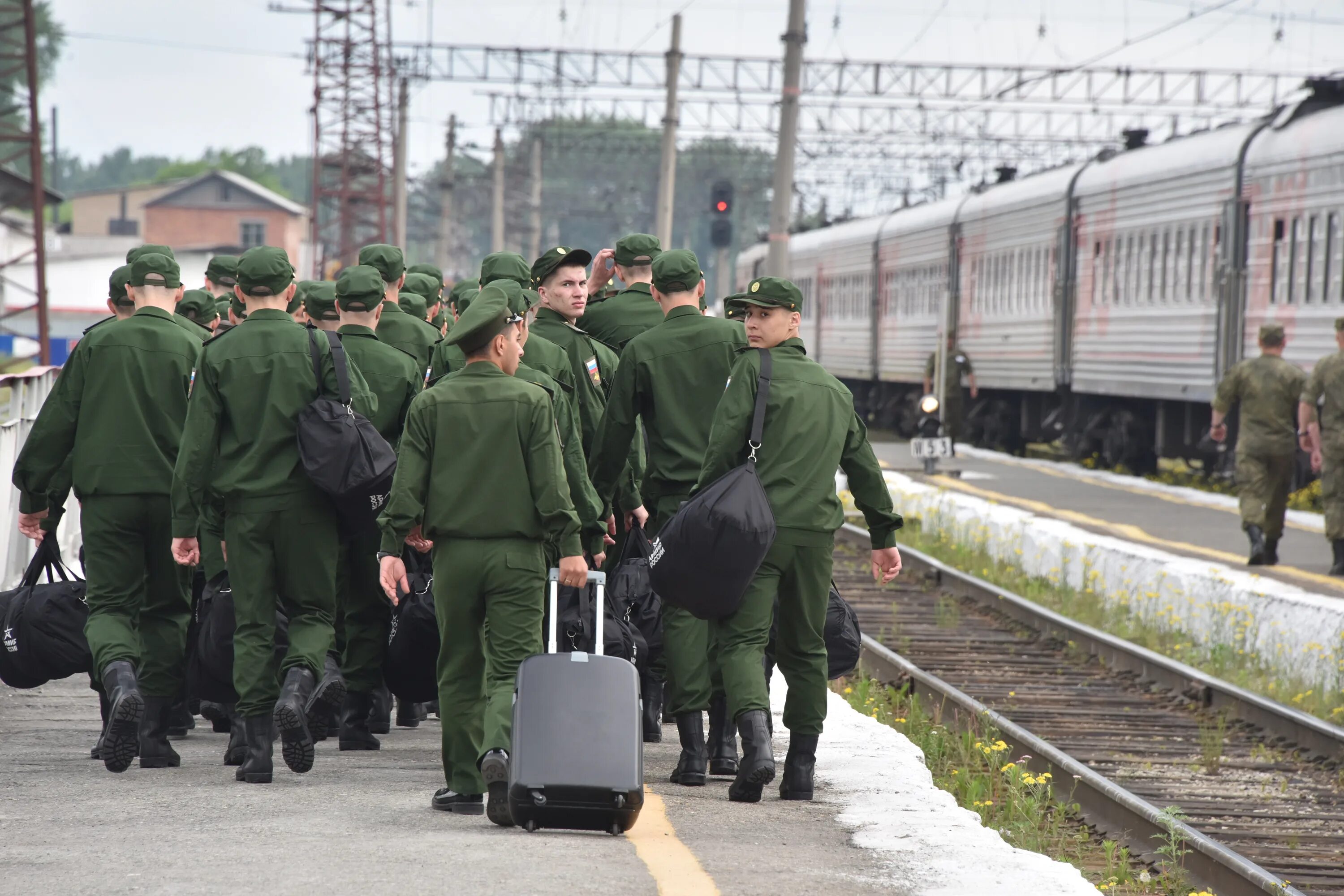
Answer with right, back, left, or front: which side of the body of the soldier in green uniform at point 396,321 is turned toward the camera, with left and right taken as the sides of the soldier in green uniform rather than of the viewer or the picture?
back

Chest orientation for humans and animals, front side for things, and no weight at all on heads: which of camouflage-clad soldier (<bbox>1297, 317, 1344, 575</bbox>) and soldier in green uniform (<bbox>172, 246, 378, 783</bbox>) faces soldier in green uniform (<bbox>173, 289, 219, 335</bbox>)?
soldier in green uniform (<bbox>172, 246, 378, 783</bbox>)

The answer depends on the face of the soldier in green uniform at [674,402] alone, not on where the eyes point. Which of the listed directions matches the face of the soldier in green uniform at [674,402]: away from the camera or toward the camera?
away from the camera

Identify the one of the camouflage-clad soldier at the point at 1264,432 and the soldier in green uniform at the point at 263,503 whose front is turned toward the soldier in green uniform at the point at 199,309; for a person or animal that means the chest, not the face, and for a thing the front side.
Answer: the soldier in green uniform at the point at 263,503

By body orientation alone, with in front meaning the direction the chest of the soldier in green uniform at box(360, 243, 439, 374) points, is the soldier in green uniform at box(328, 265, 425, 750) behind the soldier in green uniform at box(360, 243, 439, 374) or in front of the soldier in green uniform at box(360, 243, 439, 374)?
behind

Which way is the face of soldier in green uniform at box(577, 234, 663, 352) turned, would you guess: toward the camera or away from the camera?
away from the camera

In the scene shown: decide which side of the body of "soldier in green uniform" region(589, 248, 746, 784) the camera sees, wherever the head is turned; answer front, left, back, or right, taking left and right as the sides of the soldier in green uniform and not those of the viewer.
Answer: back

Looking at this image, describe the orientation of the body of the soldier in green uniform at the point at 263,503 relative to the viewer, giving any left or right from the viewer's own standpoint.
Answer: facing away from the viewer

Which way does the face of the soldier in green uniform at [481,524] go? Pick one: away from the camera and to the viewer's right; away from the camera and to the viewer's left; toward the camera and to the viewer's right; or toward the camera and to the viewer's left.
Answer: away from the camera and to the viewer's right

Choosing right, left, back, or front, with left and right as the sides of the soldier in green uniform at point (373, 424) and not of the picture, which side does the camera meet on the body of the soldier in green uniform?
back

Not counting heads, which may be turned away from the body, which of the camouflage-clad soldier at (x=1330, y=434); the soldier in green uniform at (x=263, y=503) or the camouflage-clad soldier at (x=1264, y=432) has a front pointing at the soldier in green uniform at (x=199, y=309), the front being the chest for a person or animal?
the soldier in green uniform at (x=263, y=503)

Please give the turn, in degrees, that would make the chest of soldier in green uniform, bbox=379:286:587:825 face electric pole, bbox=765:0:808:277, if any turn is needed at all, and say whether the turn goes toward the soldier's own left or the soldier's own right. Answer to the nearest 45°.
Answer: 0° — they already face it

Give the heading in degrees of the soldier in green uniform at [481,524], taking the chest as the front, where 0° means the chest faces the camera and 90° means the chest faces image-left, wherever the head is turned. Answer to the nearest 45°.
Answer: approximately 180°

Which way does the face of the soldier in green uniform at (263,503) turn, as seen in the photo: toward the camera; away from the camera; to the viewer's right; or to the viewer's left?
away from the camera
